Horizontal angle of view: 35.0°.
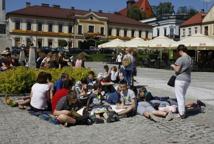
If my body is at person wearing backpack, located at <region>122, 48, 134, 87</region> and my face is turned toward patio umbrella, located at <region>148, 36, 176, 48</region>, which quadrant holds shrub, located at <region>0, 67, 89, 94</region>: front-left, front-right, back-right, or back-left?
back-left

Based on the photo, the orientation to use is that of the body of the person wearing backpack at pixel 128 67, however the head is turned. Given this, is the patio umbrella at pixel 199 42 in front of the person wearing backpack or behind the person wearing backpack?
in front

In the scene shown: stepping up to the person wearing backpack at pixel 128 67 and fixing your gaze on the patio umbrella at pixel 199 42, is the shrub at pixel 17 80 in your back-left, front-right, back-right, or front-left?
back-left

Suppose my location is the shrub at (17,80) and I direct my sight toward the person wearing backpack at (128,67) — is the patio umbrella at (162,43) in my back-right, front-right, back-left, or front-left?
front-left

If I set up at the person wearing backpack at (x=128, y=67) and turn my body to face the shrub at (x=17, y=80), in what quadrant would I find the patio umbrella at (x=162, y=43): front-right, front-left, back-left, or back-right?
back-right

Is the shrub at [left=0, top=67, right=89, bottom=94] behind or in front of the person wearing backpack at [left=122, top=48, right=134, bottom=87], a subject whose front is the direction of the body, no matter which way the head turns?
behind

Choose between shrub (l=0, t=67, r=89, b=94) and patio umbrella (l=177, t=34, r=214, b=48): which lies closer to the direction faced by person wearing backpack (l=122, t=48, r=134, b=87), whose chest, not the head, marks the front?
the patio umbrella

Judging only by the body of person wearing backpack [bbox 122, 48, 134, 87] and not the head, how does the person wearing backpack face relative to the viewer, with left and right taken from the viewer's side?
facing away from the viewer and to the right of the viewer

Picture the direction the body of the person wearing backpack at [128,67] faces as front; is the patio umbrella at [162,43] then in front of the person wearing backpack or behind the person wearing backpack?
in front
